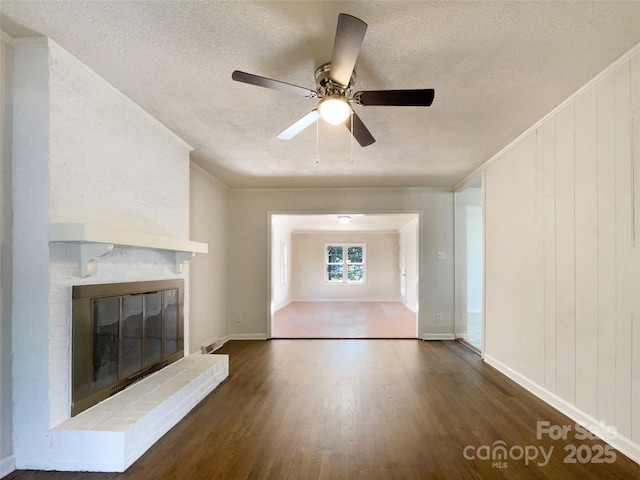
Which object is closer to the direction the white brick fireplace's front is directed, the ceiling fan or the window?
the ceiling fan

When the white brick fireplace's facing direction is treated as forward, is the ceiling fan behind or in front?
in front

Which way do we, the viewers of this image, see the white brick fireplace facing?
facing the viewer and to the right of the viewer

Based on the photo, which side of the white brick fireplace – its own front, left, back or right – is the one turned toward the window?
left
